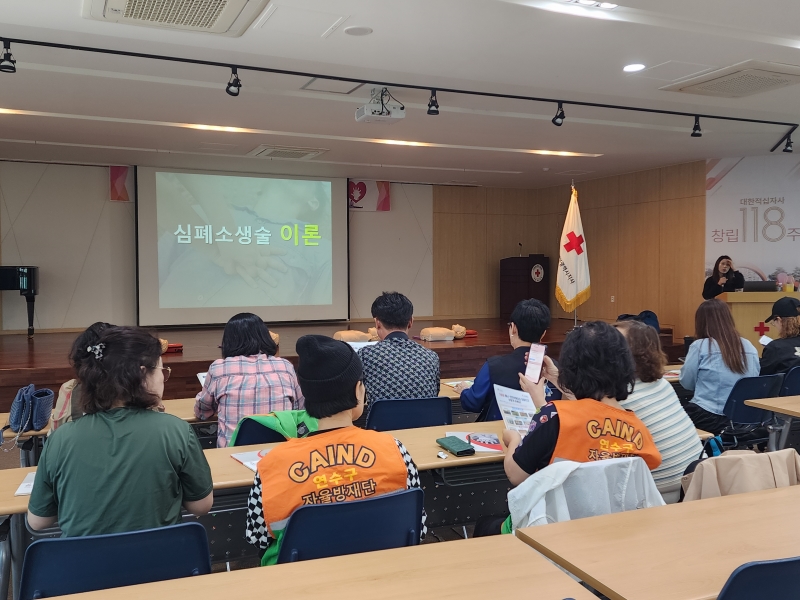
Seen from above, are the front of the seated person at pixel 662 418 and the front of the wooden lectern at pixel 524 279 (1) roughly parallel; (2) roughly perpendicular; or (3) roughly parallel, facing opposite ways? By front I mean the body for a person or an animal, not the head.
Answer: roughly parallel, facing opposite ways

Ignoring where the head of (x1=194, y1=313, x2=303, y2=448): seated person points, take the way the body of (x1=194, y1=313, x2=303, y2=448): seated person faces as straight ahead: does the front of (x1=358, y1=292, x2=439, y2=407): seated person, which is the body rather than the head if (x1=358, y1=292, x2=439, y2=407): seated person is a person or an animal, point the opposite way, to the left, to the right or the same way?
the same way

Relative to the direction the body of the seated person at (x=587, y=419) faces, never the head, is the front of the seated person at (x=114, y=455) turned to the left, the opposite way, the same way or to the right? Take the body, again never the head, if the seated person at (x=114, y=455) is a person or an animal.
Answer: the same way

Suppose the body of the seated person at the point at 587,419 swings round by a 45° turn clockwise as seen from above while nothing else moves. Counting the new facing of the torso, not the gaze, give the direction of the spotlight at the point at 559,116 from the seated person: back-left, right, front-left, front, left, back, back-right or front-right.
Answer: front

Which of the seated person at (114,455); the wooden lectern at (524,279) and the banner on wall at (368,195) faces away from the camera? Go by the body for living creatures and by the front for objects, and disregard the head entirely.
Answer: the seated person

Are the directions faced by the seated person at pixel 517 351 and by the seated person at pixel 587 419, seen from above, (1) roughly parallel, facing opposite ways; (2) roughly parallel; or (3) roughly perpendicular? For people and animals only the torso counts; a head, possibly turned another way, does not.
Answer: roughly parallel

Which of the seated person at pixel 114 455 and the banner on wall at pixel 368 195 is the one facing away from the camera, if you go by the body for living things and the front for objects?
the seated person

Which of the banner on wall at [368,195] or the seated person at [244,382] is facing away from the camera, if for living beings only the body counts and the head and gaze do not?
the seated person

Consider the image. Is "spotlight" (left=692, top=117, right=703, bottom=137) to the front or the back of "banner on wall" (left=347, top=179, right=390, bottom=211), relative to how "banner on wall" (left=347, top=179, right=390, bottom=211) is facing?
to the front

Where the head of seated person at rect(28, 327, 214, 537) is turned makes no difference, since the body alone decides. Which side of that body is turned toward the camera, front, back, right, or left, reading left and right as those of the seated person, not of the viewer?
back

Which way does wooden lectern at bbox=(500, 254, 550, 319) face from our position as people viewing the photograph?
facing the viewer and to the right of the viewer

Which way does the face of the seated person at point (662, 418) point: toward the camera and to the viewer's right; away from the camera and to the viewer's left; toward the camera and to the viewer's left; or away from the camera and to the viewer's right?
away from the camera and to the viewer's left

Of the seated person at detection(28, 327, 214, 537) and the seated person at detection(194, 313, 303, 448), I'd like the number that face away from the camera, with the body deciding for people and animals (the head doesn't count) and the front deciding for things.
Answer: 2

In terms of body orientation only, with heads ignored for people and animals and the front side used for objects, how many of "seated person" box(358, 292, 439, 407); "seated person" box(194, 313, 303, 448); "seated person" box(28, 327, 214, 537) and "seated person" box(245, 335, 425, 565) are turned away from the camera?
4

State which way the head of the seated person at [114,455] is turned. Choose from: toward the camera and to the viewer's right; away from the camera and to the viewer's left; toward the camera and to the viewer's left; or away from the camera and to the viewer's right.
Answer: away from the camera and to the viewer's right

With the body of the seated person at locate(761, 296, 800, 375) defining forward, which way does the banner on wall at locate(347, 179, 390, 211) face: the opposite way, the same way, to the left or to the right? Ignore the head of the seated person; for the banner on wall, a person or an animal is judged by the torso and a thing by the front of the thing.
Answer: the opposite way

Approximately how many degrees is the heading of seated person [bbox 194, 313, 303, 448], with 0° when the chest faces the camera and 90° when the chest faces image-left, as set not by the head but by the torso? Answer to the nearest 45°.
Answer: approximately 180°

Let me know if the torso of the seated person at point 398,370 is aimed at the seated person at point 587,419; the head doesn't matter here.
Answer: no

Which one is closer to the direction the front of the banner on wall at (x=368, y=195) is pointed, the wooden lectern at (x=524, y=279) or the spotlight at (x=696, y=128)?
the spotlight

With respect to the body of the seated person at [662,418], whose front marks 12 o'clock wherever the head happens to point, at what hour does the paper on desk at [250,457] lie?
The paper on desk is roughly at 10 o'clock from the seated person.

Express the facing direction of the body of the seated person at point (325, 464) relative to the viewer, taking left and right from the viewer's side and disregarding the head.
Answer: facing away from the viewer
